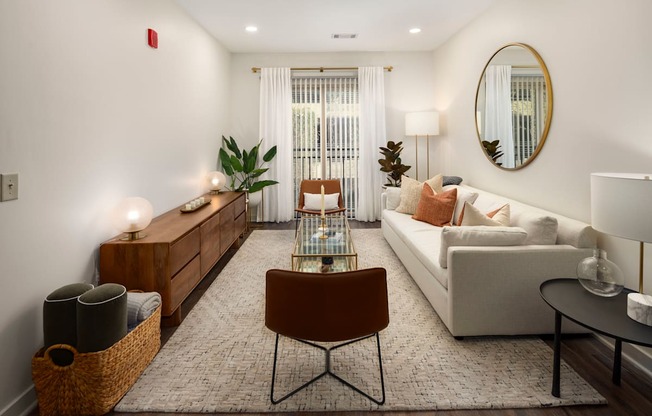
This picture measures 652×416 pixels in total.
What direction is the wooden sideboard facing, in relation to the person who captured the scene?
facing the viewer and to the right of the viewer

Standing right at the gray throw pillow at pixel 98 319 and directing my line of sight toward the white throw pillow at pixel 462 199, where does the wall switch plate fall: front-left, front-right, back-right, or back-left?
back-left

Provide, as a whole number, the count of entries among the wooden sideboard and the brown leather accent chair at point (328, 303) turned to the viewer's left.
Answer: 0

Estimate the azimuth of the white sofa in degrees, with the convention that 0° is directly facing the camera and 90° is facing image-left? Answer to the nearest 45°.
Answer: approximately 90°

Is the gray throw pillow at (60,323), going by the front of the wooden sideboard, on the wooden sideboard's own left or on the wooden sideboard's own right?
on the wooden sideboard's own right

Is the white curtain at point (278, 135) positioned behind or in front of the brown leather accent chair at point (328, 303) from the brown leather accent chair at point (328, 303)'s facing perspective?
in front

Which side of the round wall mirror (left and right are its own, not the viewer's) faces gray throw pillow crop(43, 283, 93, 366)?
front

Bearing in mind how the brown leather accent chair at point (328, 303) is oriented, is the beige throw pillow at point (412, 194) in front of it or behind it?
in front

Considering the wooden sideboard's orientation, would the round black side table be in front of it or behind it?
in front

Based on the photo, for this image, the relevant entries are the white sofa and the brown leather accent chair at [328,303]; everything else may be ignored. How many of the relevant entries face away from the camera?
1

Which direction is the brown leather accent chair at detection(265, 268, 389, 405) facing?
away from the camera

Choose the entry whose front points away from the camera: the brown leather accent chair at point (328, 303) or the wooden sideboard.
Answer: the brown leather accent chair

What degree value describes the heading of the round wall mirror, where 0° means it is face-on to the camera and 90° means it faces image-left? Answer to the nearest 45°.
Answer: approximately 45°

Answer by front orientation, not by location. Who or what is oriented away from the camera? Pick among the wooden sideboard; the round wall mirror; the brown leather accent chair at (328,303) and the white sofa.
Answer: the brown leather accent chair

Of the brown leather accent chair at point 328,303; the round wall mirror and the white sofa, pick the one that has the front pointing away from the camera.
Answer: the brown leather accent chair

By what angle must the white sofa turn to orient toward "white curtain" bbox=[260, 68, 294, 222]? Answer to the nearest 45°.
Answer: approximately 45° to its right
